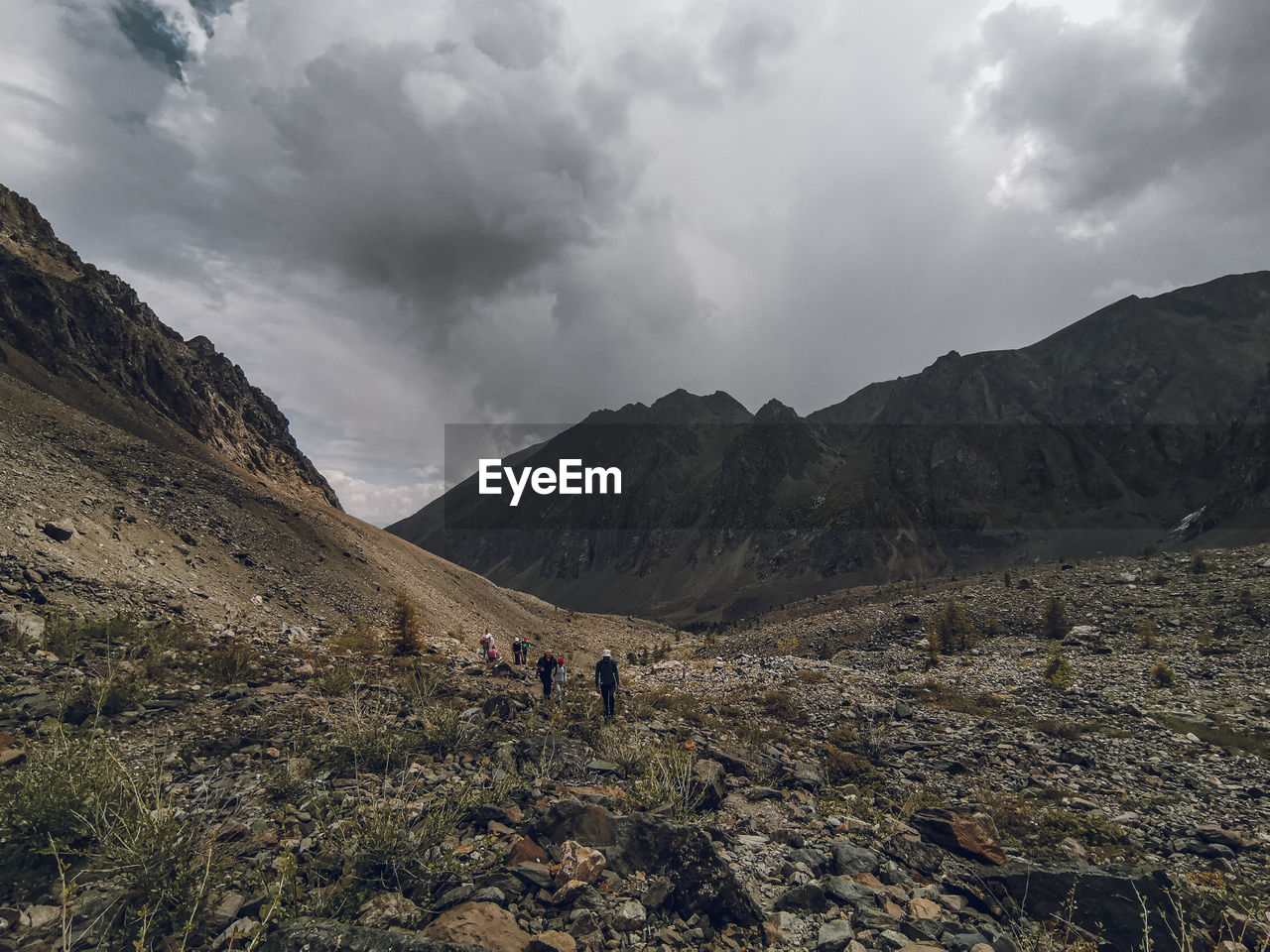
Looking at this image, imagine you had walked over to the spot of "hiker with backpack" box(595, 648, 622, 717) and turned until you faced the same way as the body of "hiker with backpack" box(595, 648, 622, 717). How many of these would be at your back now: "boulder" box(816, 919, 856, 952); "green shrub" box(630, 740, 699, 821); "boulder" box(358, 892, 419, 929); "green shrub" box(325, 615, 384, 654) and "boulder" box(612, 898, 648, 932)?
4

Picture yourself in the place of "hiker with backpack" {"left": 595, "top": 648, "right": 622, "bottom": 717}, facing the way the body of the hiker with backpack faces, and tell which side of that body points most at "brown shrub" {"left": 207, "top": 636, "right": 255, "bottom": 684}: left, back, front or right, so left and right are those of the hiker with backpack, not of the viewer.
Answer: left

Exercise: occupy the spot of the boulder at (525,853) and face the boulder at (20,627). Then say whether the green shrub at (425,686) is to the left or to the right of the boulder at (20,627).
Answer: right

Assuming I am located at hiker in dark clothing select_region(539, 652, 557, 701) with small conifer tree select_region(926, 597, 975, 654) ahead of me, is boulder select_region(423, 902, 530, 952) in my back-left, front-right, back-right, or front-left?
back-right

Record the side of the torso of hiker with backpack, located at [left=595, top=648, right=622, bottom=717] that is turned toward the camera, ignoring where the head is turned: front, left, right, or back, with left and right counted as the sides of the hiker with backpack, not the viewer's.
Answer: back

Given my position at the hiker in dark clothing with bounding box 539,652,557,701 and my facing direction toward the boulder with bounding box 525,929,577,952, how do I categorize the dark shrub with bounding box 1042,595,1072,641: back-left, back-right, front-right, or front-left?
back-left

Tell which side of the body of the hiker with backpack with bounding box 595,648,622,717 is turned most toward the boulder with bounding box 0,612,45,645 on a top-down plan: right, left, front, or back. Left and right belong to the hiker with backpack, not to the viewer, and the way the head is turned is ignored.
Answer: left

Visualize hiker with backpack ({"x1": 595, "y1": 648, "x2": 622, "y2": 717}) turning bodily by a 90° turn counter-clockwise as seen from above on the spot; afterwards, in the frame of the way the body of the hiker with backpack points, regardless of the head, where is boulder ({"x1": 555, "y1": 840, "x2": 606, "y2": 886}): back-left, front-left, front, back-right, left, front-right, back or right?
left

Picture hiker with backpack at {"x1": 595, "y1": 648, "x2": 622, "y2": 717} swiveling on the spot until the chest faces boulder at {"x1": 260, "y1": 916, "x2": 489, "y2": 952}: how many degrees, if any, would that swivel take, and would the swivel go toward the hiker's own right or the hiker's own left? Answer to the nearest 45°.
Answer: approximately 180°

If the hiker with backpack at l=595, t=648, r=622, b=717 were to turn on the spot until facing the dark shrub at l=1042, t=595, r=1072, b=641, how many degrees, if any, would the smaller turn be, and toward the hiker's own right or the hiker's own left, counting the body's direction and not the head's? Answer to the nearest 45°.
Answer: approximately 45° to the hiker's own right

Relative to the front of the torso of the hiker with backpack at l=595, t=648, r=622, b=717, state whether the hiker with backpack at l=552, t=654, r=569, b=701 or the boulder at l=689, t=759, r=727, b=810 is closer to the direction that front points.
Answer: the hiker with backpack

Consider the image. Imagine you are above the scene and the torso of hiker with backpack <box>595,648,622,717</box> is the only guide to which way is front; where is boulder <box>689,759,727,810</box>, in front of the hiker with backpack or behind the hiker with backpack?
behind
